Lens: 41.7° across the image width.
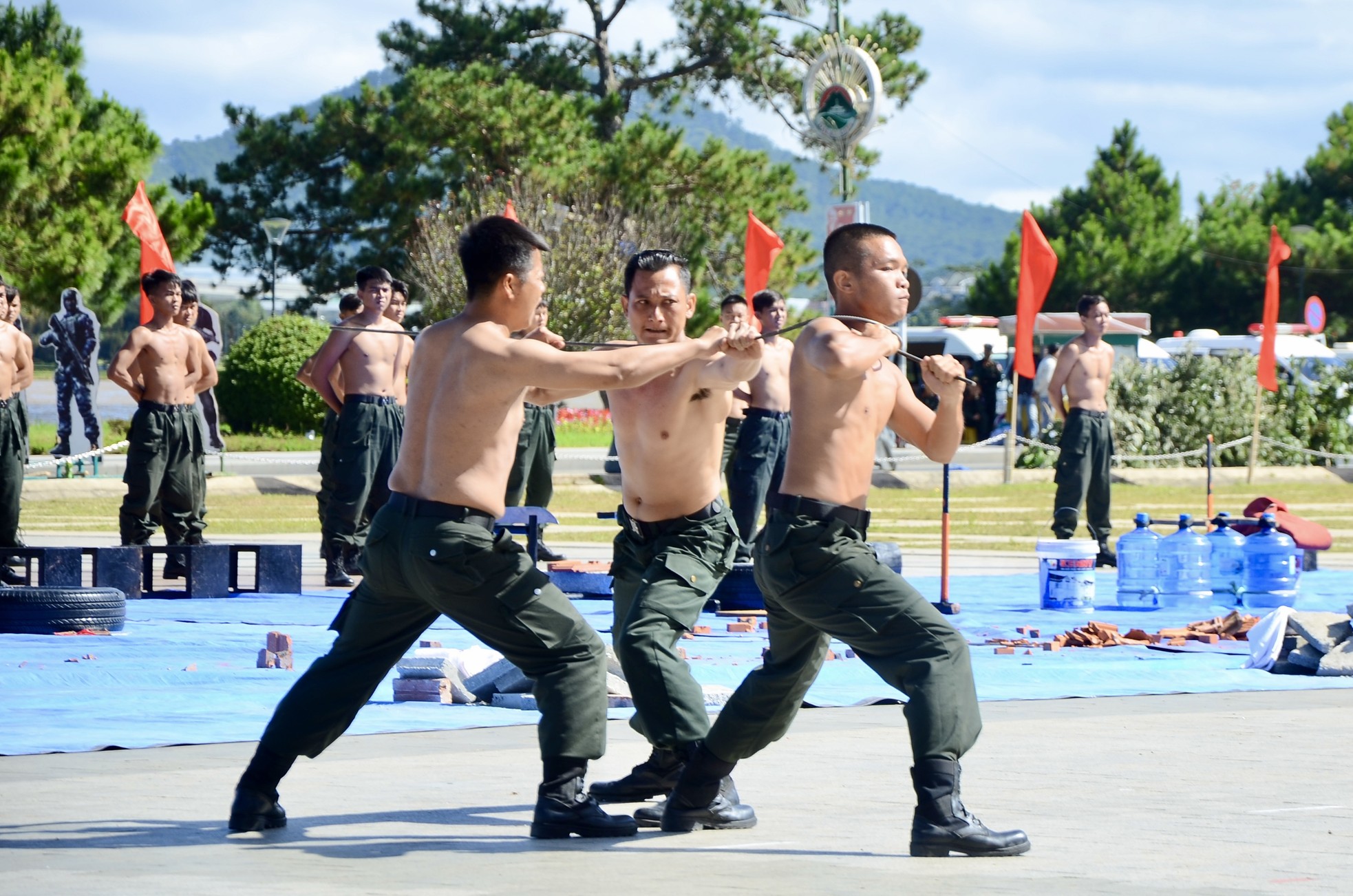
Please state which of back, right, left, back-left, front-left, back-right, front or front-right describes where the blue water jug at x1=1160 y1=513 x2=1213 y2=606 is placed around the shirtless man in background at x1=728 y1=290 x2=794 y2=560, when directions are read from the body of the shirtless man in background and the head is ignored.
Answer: front-left

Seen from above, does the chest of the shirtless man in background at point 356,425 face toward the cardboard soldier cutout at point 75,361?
no

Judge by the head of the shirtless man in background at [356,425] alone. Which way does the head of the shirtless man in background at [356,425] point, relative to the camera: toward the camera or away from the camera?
toward the camera

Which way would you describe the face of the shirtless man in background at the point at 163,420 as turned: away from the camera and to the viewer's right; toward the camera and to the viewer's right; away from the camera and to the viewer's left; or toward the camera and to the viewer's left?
toward the camera and to the viewer's right

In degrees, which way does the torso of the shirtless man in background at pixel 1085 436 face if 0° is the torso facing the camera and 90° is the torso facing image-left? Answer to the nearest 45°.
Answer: approximately 315°

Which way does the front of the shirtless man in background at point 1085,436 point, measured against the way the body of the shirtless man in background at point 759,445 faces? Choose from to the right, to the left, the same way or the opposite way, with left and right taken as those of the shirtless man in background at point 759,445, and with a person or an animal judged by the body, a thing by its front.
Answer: the same way

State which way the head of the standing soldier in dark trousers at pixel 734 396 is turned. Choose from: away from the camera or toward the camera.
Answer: toward the camera

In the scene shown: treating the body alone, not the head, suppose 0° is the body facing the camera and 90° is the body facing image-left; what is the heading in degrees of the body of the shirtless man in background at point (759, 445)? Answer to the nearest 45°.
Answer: approximately 315°

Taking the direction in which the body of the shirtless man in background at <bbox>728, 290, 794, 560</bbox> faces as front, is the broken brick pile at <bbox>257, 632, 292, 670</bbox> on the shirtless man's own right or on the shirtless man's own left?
on the shirtless man's own right

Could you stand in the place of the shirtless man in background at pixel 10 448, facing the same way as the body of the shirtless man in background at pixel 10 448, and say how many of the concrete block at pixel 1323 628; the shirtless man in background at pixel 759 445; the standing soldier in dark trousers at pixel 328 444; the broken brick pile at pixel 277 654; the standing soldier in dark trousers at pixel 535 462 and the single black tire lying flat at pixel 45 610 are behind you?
0

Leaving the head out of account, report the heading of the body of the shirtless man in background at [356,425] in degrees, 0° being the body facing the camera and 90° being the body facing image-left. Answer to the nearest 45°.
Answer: approximately 315°

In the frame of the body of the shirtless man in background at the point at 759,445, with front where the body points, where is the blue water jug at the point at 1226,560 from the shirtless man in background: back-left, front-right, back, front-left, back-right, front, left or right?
front-left

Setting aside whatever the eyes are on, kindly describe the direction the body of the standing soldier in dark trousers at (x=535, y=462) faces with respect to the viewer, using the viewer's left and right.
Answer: facing the viewer and to the right of the viewer

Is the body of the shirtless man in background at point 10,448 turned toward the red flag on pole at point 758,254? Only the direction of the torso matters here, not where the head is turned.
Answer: no

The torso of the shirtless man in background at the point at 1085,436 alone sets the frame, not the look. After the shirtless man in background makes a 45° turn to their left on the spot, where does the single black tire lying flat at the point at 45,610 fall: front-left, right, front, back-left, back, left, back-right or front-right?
back-right

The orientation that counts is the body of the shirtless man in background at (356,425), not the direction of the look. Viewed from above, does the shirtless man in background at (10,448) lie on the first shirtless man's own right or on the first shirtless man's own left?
on the first shirtless man's own right
